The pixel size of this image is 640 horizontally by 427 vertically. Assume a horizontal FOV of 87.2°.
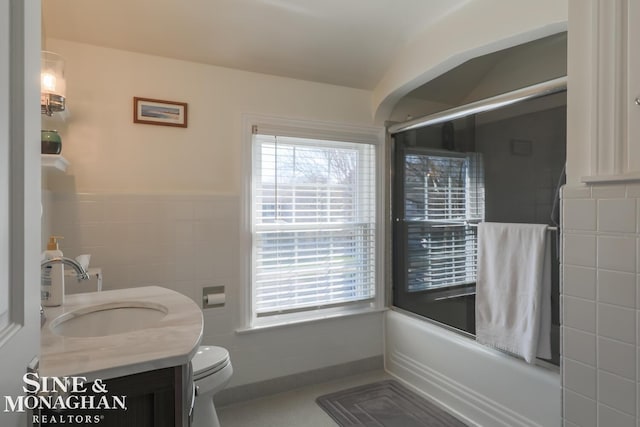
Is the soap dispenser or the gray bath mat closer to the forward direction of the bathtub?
the soap dispenser

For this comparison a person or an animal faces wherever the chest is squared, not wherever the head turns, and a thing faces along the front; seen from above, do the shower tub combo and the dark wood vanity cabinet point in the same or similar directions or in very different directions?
very different directions

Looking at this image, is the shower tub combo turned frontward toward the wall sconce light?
yes

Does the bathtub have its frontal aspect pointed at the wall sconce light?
yes

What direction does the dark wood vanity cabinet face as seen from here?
to the viewer's right

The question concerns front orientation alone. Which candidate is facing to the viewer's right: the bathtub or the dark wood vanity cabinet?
the dark wood vanity cabinet

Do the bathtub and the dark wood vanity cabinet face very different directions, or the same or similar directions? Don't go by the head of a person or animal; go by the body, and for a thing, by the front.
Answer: very different directions

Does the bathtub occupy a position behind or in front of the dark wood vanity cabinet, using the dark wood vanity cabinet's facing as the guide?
in front

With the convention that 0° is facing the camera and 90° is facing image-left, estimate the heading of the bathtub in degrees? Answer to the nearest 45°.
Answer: approximately 45°

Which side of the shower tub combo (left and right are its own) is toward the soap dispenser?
front

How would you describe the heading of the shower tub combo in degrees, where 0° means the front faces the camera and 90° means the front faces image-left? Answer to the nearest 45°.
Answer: approximately 45°

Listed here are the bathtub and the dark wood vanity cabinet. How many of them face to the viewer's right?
1

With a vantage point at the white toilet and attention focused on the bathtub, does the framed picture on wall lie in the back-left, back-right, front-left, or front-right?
back-left

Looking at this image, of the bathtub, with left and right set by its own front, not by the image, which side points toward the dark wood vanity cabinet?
front

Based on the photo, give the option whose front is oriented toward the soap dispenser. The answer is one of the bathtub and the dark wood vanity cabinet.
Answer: the bathtub
